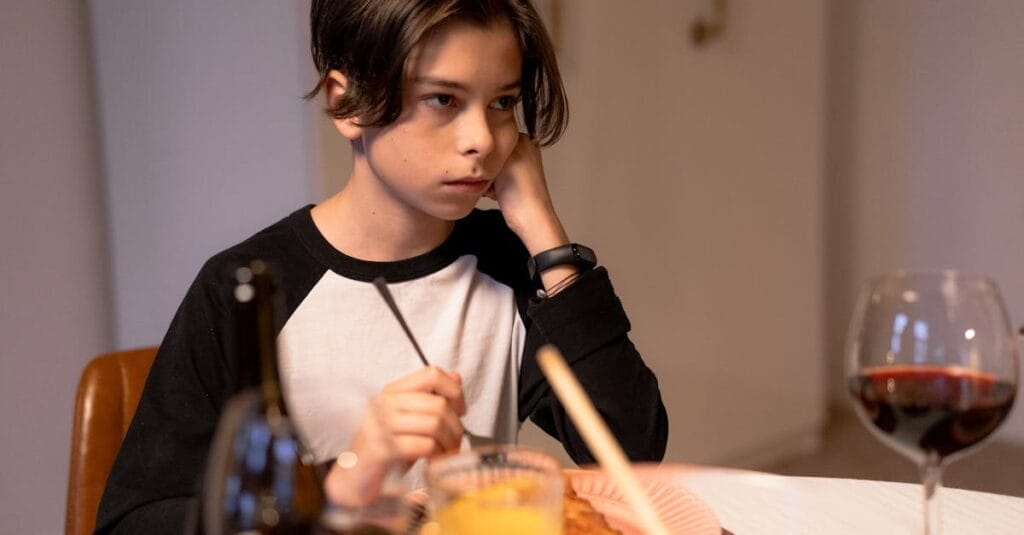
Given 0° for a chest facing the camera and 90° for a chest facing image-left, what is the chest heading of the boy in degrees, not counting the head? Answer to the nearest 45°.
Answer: approximately 315°

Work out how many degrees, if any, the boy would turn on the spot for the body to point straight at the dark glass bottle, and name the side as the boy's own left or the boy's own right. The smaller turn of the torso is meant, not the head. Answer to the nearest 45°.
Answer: approximately 45° to the boy's own right

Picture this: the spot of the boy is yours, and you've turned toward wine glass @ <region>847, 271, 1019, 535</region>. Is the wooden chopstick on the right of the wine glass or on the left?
right

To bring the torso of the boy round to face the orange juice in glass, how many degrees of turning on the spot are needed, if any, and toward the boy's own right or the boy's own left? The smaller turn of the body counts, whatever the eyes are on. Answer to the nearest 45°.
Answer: approximately 45° to the boy's own right

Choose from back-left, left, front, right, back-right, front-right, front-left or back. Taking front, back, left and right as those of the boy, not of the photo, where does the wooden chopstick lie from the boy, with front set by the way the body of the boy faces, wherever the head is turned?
front-right
